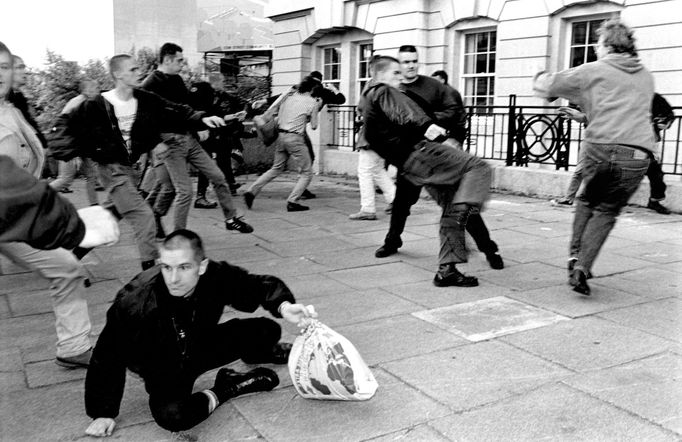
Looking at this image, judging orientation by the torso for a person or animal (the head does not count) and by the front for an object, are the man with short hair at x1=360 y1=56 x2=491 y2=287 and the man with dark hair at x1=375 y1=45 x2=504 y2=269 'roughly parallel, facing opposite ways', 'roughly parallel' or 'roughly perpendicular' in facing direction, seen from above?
roughly perpendicular

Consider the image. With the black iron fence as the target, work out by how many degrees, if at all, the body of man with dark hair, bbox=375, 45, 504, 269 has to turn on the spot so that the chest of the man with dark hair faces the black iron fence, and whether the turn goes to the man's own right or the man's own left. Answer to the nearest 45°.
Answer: approximately 180°

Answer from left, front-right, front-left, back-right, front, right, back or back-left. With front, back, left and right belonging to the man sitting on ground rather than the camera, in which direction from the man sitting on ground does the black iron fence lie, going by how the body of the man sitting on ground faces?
back-left

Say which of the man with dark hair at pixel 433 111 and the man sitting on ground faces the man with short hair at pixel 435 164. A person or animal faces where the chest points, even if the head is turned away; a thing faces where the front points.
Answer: the man with dark hair at pixel 433 111

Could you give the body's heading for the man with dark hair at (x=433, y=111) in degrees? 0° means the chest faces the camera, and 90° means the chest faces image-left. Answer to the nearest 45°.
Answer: approximately 0°
